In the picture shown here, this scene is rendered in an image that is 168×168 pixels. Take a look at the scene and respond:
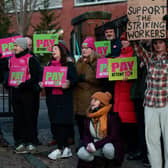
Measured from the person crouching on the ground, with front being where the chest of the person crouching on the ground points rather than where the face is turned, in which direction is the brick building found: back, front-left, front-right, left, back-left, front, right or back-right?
back-right

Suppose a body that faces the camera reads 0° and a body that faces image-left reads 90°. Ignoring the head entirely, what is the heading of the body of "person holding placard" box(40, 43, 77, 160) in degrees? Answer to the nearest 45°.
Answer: approximately 45°

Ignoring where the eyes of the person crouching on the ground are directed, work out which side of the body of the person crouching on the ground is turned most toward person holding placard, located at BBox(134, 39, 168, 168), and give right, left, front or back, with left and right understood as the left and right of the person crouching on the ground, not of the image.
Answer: left

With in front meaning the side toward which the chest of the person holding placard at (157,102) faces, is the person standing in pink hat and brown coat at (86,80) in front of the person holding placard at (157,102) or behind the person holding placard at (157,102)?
behind

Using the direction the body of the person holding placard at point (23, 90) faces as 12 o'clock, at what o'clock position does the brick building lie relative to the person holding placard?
The brick building is roughly at 5 o'clock from the person holding placard.

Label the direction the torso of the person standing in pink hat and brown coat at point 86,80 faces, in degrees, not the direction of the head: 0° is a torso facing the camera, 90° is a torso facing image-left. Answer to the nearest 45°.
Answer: approximately 45°

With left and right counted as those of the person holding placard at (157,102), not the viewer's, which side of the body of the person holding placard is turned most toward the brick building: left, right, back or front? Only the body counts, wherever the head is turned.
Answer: back

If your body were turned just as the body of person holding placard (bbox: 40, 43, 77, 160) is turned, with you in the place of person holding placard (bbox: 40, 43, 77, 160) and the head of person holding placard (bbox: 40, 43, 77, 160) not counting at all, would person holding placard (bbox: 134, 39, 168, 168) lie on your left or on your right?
on your left
